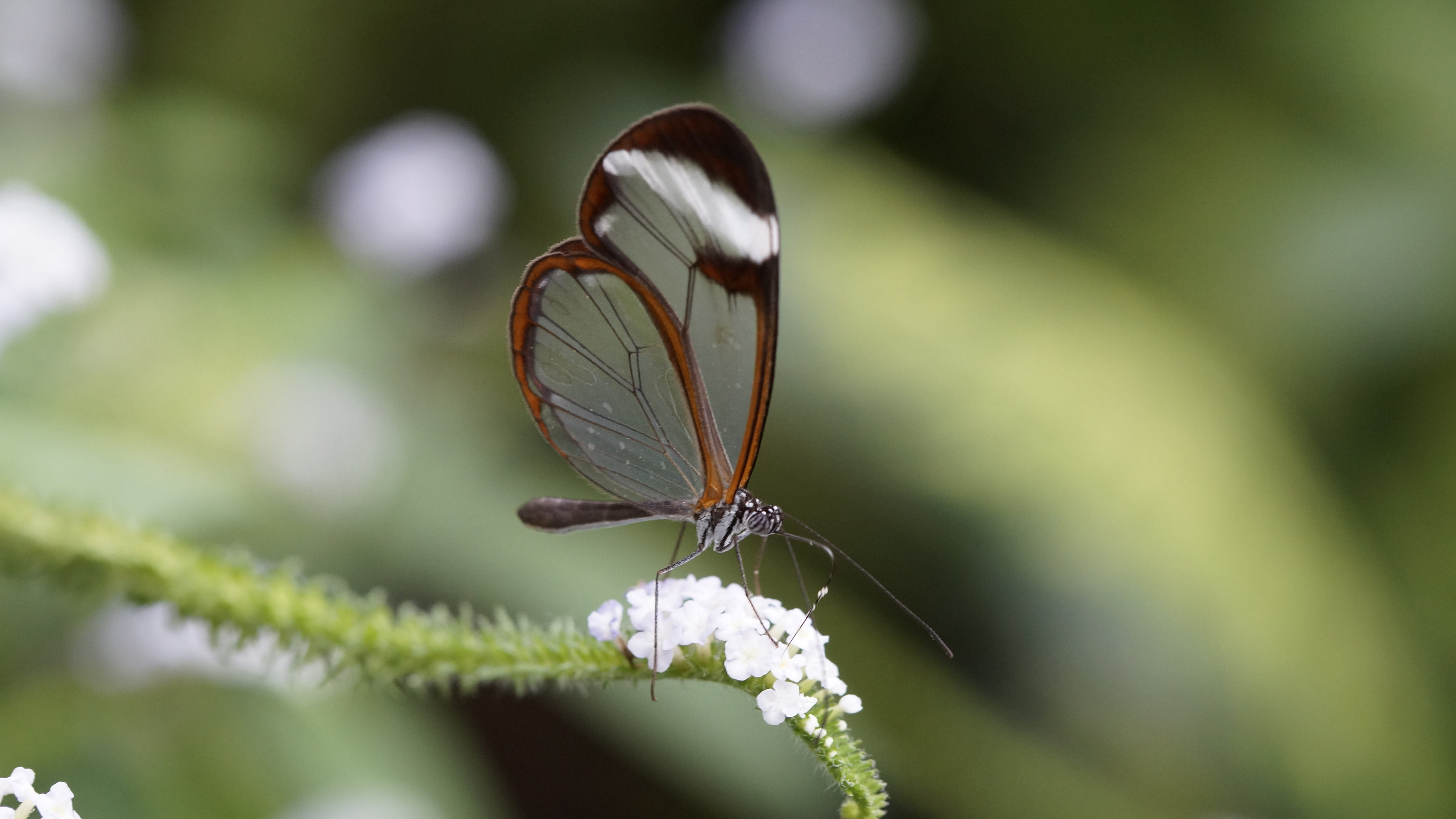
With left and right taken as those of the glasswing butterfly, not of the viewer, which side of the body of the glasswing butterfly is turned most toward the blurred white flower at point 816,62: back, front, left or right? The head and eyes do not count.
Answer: left

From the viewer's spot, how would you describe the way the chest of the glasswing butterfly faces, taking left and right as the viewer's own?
facing to the right of the viewer

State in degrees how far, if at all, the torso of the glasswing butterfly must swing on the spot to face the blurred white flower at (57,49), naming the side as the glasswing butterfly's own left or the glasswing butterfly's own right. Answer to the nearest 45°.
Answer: approximately 135° to the glasswing butterfly's own left
